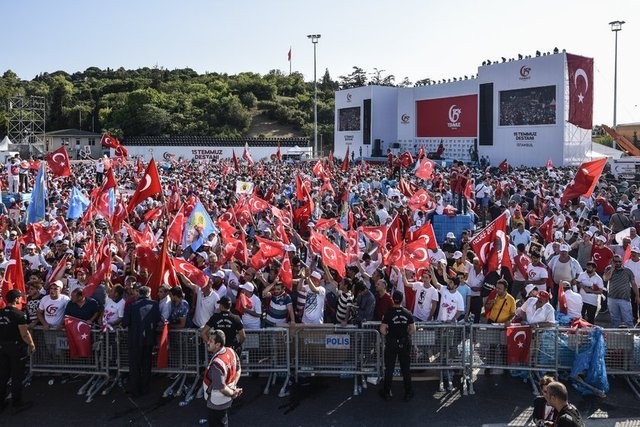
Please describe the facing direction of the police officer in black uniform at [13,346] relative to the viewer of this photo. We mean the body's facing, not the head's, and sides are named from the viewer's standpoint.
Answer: facing away from the viewer and to the right of the viewer

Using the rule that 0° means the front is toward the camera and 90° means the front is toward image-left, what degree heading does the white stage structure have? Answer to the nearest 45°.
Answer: approximately 45°

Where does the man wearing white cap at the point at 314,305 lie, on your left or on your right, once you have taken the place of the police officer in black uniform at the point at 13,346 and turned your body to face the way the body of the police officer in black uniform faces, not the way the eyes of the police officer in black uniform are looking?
on your right

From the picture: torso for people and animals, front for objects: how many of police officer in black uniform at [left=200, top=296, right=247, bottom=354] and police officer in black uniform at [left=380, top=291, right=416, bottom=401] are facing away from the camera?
2

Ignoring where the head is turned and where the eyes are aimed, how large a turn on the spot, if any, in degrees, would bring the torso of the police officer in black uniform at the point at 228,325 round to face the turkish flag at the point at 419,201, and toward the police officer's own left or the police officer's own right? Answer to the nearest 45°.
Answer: approximately 45° to the police officer's own right

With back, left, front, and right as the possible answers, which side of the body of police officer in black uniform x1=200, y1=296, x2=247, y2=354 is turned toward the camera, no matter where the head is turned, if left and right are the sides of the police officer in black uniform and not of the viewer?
back

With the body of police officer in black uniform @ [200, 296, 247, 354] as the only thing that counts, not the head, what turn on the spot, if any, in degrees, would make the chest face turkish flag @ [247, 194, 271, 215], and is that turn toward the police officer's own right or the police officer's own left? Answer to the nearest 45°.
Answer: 0° — they already face it

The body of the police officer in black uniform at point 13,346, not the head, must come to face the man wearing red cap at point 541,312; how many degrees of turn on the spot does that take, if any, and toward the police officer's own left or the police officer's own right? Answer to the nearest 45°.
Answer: approximately 45° to the police officer's own right

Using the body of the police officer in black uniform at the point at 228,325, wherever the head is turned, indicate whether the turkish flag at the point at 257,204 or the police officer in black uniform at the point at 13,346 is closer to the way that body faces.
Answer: the turkish flag

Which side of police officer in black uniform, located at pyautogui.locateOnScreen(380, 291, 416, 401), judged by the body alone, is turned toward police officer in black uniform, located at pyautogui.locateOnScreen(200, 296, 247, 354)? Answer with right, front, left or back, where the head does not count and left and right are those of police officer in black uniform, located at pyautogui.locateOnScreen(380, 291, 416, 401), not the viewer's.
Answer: left

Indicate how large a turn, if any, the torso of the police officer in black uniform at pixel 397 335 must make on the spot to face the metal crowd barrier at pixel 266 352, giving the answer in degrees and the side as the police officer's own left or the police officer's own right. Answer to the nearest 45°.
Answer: approximately 90° to the police officer's own left
